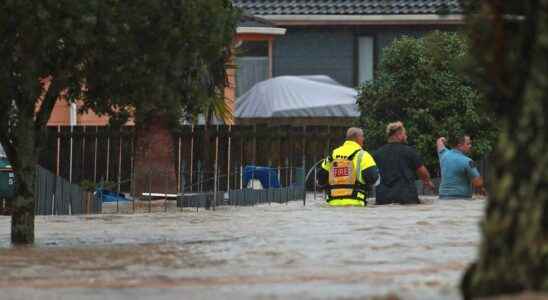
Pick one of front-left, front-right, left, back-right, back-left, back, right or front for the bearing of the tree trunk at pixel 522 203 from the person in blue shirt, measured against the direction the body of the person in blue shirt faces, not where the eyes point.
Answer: back-right

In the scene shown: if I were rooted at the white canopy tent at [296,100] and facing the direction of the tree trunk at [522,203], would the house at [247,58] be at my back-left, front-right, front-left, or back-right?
back-right

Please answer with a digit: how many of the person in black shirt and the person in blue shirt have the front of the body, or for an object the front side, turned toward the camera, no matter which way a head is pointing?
0

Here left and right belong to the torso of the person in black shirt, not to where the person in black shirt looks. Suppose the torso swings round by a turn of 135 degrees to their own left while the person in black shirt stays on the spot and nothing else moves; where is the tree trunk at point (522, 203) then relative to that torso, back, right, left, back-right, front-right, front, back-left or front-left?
left

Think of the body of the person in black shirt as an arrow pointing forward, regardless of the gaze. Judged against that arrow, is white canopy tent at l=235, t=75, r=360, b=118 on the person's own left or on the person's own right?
on the person's own left

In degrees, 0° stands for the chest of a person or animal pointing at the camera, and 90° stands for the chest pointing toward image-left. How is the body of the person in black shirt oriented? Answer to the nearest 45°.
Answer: approximately 225°

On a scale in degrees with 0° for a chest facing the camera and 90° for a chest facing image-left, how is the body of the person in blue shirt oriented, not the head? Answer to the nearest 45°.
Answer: approximately 225°
